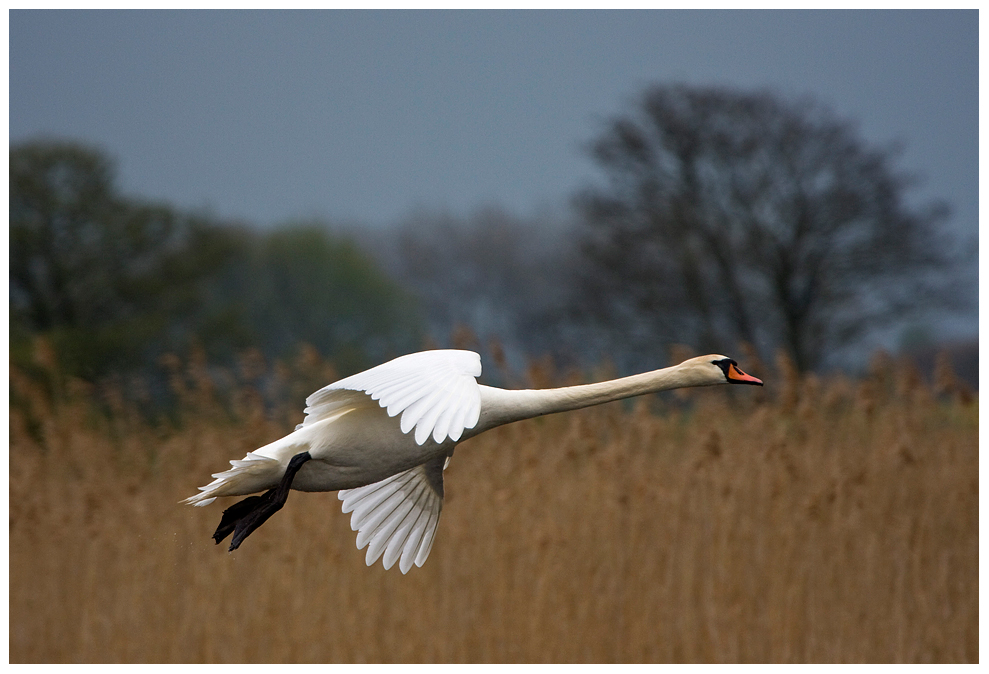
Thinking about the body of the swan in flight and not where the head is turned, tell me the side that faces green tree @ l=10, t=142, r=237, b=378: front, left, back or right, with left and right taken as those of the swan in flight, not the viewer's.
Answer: left

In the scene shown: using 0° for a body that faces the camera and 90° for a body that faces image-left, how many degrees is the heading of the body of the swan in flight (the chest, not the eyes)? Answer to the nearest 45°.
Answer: approximately 270°
